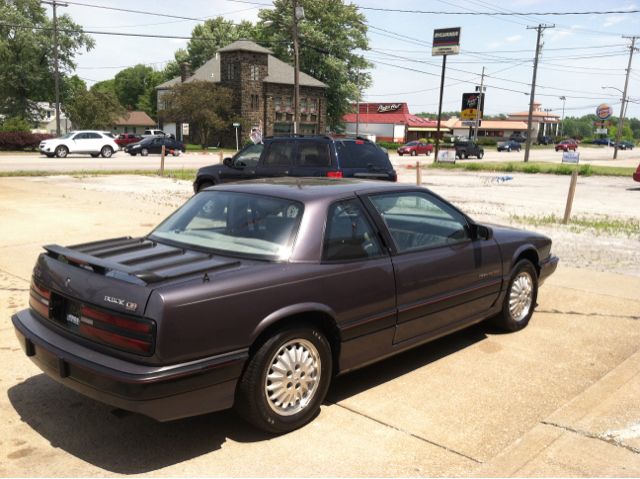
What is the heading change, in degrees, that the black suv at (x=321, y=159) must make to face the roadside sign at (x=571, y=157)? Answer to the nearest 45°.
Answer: approximately 90° to its right

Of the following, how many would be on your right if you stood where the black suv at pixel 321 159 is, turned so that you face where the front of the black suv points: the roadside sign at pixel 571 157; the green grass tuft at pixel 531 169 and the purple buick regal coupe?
2

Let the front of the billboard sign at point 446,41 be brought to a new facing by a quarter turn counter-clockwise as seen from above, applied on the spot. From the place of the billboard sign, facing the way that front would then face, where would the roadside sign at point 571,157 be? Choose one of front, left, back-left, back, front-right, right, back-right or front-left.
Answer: front-right

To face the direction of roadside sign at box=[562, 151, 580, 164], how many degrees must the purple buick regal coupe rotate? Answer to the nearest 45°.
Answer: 0° — it already faces it

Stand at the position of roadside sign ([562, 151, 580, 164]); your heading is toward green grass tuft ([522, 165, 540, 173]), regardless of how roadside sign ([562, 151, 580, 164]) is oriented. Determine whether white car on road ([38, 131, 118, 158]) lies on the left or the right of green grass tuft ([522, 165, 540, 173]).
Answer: right

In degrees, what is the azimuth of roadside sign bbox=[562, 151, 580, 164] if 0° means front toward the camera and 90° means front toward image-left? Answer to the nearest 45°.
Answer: approximately 0°

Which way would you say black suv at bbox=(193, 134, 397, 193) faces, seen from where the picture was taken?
facing away from the viewer and to the left of the viewer

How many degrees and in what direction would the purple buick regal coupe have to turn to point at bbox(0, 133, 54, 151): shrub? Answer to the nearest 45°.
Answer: approximately 90° to its left

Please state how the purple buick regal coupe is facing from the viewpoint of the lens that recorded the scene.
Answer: facing away from the viewer and to the right of the viewer

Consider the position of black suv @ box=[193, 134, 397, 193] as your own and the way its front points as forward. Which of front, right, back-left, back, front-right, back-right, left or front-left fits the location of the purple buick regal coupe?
back-left

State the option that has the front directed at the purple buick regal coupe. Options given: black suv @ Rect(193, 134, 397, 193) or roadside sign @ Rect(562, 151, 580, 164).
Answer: the roadside sign

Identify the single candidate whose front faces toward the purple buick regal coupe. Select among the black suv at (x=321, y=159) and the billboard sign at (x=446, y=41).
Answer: the billboard sign

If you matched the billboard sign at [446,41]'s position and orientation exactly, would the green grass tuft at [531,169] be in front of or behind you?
in front

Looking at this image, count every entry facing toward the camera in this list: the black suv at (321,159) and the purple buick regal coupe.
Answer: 0
